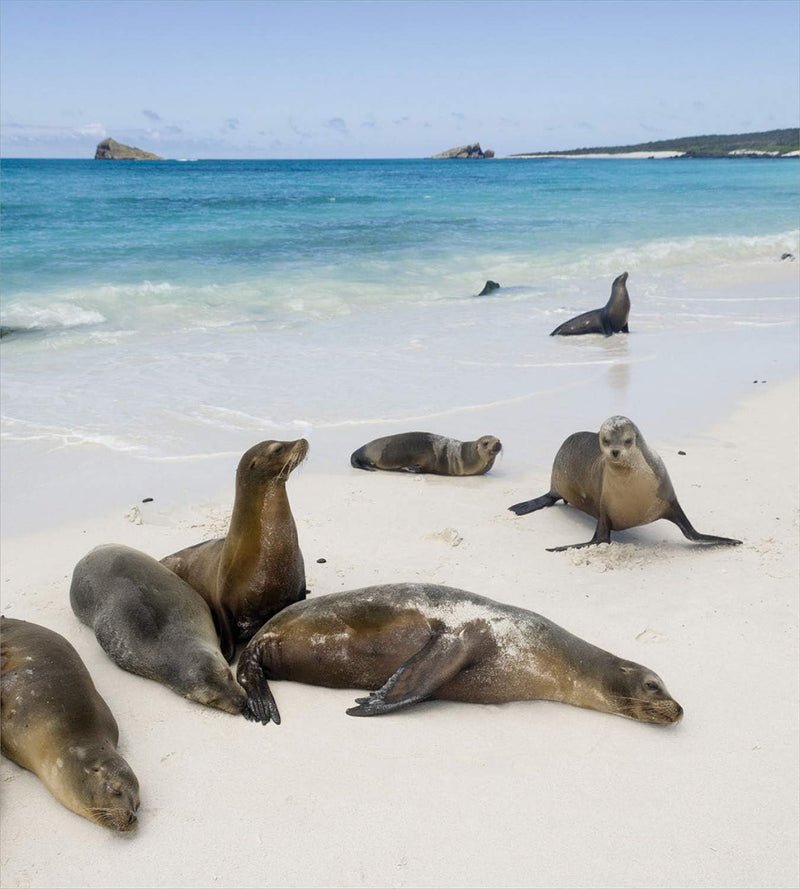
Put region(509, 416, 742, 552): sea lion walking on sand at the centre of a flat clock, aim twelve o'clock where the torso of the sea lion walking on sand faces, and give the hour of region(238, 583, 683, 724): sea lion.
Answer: The sea lion is roughly at 2 o'clock from the sea lion walking on sand.

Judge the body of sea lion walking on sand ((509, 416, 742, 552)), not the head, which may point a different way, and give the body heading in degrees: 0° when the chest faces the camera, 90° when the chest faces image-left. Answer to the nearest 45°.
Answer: approximately 315°

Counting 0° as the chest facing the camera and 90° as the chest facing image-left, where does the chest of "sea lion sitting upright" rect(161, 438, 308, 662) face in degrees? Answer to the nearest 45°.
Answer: approximately 315°

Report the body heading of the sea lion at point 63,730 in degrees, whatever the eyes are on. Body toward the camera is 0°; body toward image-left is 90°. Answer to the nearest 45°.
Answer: approximately 315°

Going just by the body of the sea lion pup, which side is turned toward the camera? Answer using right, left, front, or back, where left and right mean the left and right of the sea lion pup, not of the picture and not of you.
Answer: right

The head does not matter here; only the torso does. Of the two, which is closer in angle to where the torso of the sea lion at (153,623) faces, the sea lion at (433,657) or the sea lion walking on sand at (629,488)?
the sea lion

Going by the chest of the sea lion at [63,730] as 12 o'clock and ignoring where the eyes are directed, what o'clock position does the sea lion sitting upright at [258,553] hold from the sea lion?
The sea lion sitting upright is roughly at 9 o'clock from the sea lion.

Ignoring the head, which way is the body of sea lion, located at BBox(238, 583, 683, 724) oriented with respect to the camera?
to the viewer's right

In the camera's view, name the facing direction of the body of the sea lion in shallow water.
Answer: to the viewer's right

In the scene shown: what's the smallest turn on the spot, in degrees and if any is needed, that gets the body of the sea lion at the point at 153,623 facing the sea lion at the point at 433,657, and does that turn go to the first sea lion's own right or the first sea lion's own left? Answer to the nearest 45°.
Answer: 0° — it already faces it

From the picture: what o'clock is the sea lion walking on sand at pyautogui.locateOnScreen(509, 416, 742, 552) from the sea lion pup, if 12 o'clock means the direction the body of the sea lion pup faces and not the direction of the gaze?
The sea lion walking on sand is roughly at 2 o'clock from the sea lion pup.

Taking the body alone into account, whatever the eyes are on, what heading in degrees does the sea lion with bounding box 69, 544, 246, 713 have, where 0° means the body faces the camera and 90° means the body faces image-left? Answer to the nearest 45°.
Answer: approximately 315°
